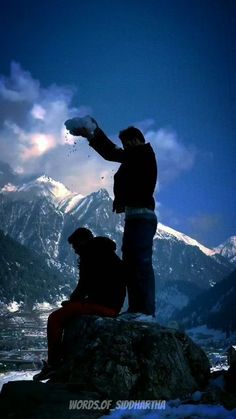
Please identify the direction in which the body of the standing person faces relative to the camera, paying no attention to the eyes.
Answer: to the viewer's left

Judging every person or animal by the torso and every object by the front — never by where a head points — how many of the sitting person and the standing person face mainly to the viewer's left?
2

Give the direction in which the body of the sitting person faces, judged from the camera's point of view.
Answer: to the viewer's left

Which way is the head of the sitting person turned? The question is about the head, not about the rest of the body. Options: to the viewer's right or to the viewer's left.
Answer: to the viewer's left
